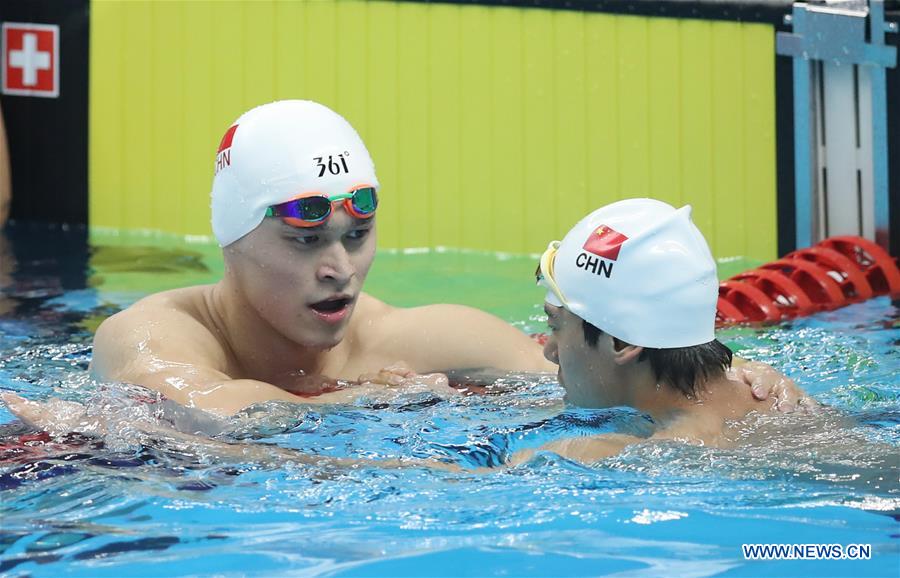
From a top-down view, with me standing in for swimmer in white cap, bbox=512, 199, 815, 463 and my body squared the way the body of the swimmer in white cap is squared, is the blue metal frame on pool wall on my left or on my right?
on my right

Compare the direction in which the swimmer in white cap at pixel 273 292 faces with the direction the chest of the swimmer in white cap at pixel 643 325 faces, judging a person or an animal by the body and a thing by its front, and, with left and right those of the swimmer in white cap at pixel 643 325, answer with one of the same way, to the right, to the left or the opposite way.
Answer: the opposite way

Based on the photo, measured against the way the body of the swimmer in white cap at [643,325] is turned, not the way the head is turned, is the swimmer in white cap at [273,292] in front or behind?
in front

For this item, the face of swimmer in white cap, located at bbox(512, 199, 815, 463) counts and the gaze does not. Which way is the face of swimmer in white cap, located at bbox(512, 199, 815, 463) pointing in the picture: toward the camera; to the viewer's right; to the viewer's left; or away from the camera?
to the viewer's left

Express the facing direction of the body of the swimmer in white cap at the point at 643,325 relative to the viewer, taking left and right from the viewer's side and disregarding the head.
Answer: facing away from the viewer and to the left of the viewer

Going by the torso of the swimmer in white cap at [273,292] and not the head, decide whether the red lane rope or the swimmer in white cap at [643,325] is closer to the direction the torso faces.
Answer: the swimmer in white cap

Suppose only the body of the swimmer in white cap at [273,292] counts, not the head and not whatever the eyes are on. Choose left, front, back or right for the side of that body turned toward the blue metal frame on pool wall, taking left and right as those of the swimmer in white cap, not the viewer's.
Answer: left
